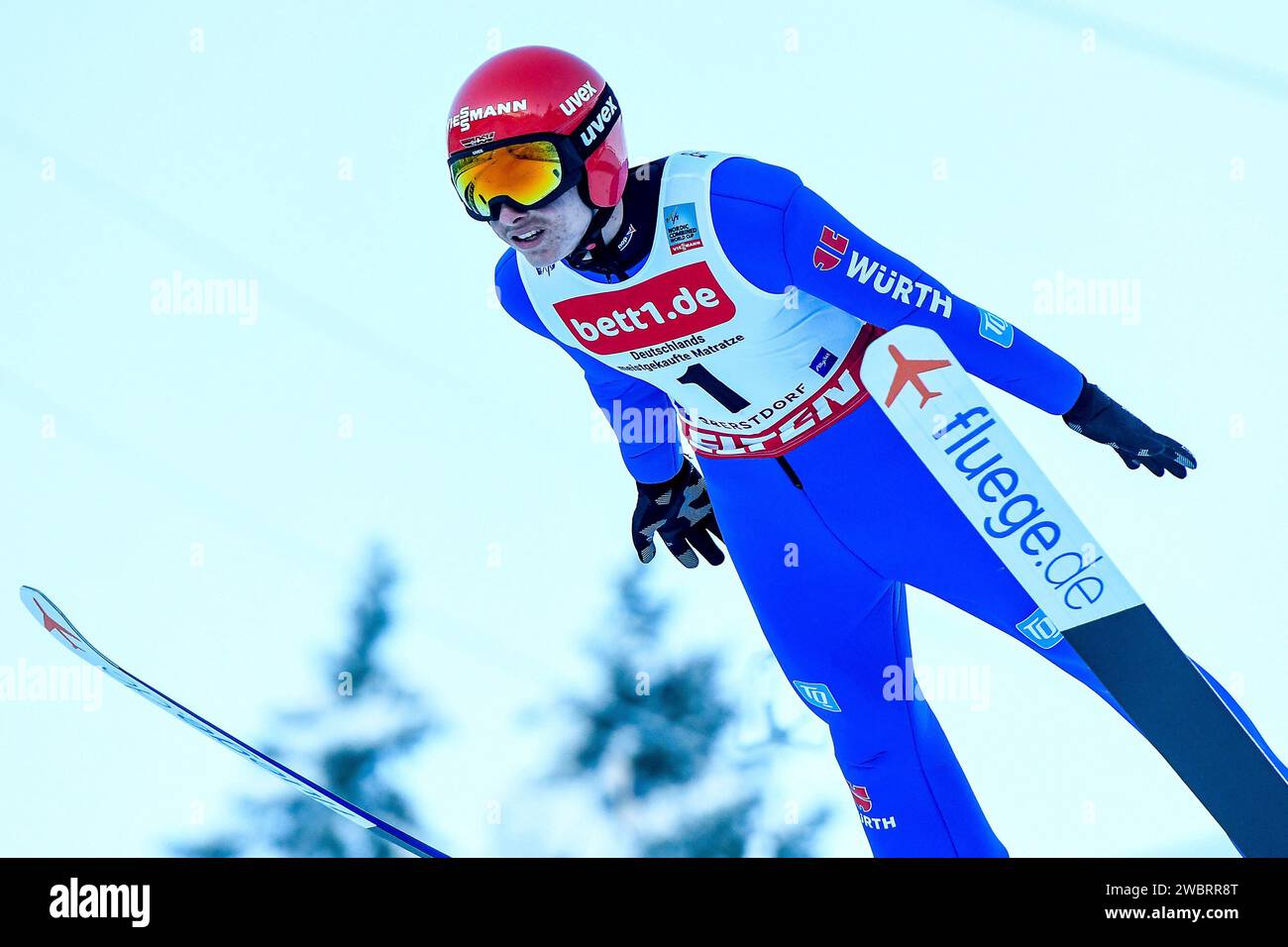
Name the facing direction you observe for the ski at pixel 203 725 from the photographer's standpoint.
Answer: facing the viewer and to the left of the viewer

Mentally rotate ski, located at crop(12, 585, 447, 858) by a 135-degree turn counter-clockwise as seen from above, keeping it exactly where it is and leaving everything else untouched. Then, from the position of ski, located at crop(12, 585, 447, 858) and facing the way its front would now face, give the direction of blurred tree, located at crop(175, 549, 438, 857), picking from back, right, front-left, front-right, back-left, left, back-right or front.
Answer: left

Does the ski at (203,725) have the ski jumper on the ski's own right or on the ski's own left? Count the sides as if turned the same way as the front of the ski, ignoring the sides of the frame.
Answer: on the ski's own left

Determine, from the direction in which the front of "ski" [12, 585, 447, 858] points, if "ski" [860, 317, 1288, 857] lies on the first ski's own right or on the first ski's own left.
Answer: on the first ski's own left
